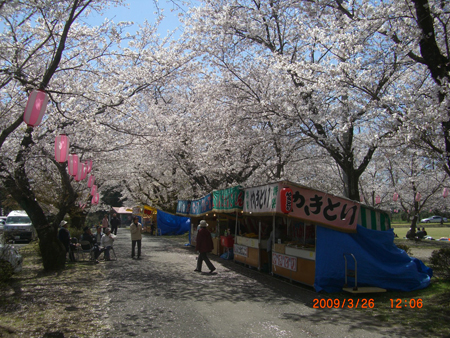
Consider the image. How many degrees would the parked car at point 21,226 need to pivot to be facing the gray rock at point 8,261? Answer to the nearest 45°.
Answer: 0° — it already faces it

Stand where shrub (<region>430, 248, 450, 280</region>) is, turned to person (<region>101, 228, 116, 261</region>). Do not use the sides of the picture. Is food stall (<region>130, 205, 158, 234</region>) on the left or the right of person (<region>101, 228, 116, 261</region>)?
right

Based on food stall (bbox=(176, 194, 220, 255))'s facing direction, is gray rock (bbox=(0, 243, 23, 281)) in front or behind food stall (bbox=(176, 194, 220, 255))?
in front

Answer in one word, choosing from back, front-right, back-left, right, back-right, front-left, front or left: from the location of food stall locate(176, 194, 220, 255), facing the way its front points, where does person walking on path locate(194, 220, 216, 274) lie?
front-left

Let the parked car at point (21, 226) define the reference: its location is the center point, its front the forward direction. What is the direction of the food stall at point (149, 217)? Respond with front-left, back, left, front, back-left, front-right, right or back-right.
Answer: back-left

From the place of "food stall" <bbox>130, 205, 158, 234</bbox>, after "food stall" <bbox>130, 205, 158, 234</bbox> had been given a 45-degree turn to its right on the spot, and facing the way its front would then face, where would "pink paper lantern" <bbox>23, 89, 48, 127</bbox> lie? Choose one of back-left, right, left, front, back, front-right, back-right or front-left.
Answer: left

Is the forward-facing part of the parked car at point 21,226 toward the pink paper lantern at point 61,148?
yes

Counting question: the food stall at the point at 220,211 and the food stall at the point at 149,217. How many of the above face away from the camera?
0
